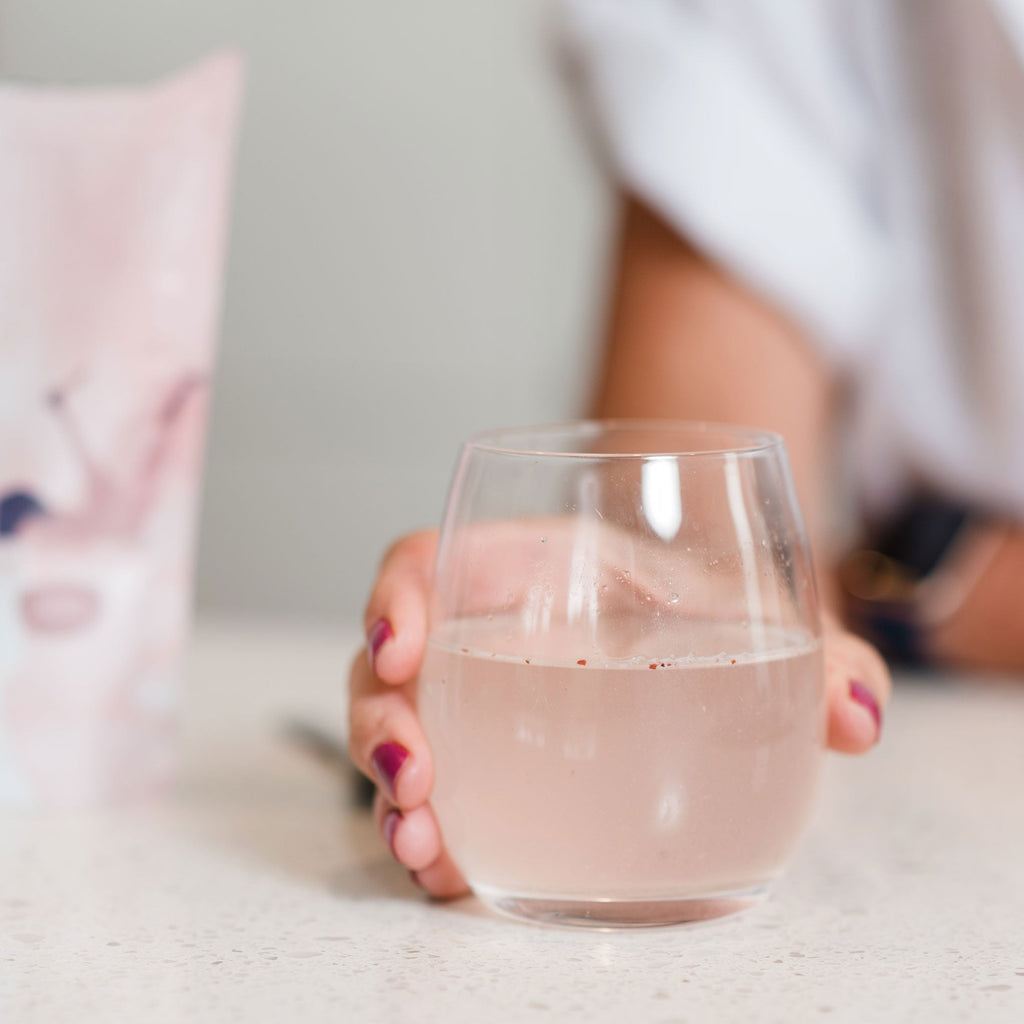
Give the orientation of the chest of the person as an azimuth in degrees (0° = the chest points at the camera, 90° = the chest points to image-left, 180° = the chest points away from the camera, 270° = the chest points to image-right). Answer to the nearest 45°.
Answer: approximately 0°
